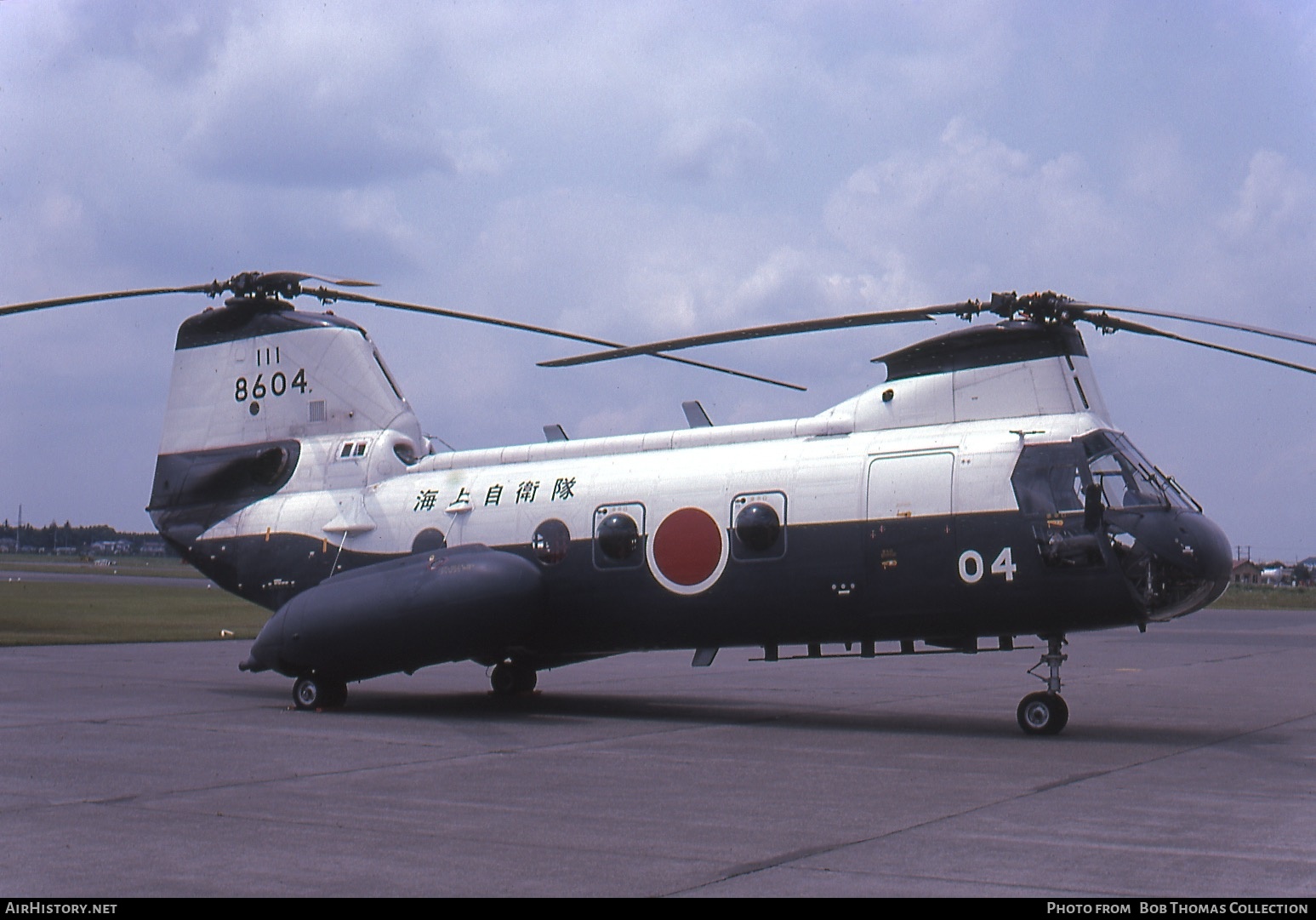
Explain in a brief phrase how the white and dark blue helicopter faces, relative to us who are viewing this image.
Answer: facing the viewer and to the right of the viewer
